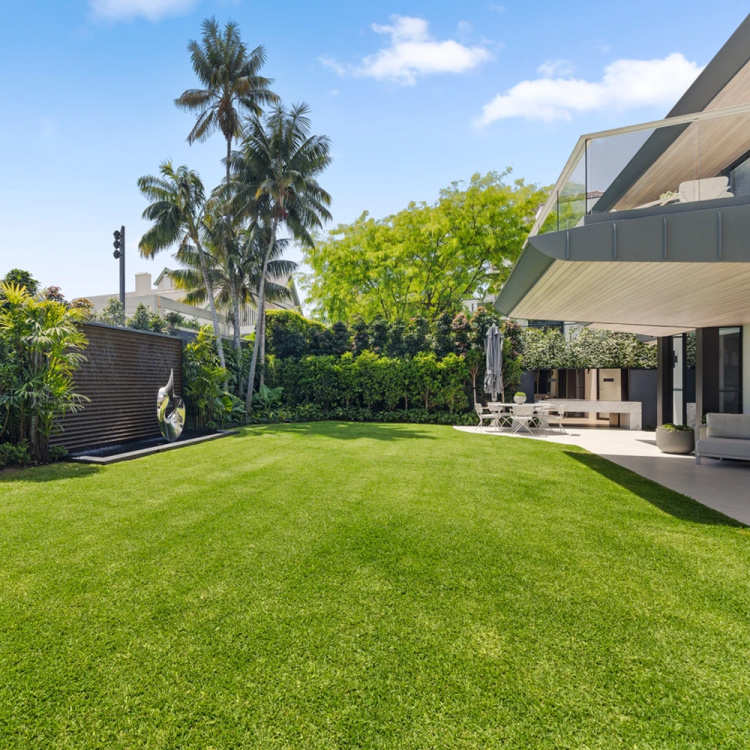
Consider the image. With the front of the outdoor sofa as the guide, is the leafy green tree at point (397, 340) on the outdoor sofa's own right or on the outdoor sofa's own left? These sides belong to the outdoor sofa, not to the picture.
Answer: on the outdoor sofa's own right

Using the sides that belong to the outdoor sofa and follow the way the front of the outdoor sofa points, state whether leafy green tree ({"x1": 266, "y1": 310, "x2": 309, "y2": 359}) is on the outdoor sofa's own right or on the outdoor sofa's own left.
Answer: on the outdoor sofa's own right
